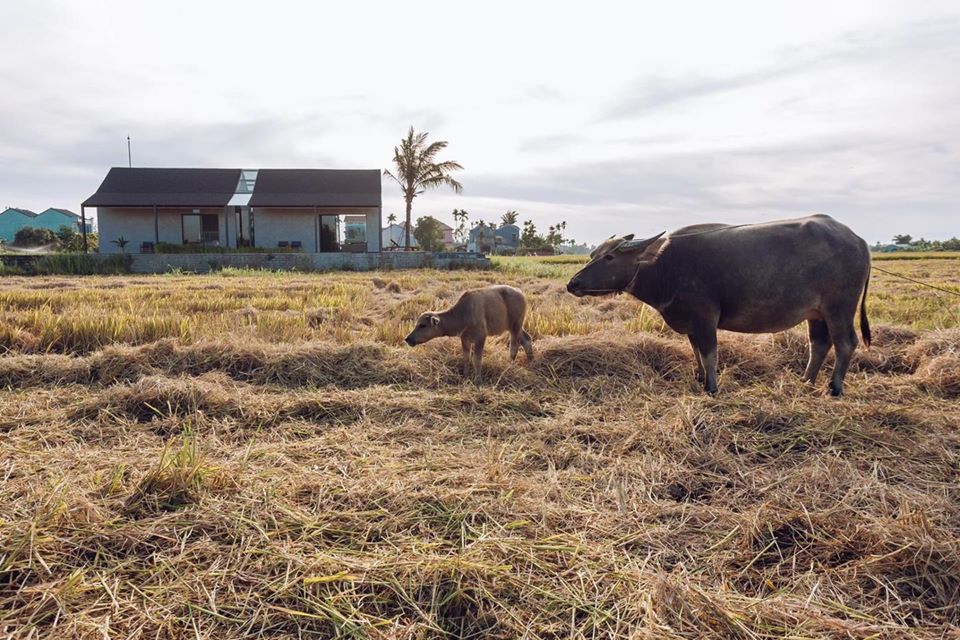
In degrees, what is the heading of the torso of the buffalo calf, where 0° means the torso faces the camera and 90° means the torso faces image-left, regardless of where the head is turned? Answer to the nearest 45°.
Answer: approximately 45°

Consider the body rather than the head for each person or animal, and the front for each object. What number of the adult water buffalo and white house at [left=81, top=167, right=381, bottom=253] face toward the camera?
1

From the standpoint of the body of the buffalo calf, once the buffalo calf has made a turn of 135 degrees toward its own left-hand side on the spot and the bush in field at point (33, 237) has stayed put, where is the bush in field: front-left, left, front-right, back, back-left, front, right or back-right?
back-left

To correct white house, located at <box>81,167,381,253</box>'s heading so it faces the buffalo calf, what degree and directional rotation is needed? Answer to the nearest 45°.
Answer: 0° — it already faces it

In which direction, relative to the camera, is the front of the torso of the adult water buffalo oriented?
to the viewer's left
